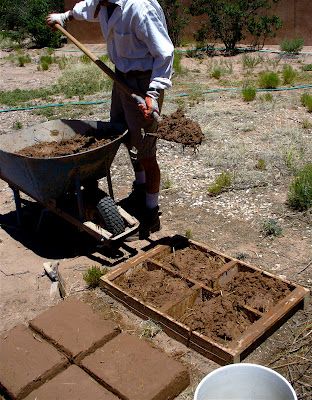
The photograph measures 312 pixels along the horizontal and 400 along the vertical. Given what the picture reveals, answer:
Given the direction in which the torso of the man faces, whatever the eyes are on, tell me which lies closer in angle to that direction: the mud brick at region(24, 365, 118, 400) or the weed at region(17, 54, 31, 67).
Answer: the mud brick

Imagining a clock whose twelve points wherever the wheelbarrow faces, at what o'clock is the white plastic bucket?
The white plastic bucket is roughly at 1 o'clock from the wheelbarrow.

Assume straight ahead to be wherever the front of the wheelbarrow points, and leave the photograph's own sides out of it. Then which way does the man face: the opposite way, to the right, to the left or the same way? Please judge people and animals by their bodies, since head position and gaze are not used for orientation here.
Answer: to the right

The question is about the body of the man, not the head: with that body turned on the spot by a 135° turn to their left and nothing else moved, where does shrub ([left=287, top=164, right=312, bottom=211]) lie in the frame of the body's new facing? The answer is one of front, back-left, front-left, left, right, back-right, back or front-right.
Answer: front

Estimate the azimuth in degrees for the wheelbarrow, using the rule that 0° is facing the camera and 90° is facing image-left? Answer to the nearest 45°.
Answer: approximately 315°

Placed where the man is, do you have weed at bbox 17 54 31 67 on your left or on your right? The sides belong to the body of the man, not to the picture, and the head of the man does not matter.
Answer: on your right

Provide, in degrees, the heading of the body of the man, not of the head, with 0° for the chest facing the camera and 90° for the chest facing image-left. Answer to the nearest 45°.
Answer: approximately 45°

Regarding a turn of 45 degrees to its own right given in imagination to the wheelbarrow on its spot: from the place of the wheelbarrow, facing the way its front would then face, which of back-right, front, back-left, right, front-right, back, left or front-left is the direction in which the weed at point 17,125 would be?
back

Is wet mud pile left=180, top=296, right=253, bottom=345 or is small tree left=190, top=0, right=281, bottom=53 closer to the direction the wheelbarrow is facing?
the wet mud pile

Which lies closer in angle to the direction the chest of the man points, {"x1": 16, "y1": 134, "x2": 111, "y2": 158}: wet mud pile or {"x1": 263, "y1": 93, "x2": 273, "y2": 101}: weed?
the wet mud pile

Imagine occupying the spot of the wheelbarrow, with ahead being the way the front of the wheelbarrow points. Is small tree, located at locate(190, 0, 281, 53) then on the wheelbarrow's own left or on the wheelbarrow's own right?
on the wheelbarrow's own left

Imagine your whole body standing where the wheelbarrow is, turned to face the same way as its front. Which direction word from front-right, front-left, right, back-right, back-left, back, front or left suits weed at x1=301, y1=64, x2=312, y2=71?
left

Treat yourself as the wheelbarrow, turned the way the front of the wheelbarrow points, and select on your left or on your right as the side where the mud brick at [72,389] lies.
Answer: on your right

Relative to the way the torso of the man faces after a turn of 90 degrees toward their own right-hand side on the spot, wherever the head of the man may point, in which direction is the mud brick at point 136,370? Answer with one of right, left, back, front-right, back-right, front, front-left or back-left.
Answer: back-left

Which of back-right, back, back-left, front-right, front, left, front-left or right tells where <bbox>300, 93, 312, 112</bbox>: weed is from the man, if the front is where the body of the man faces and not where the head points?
back
